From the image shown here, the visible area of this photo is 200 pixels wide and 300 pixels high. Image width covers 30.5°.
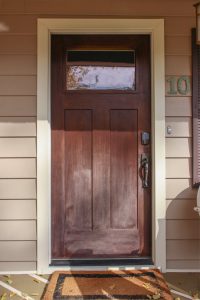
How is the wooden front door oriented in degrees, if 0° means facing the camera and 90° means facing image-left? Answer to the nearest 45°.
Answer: approximately 0°
